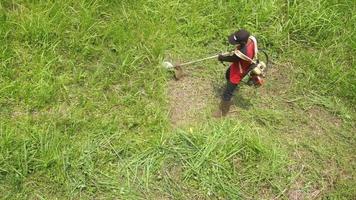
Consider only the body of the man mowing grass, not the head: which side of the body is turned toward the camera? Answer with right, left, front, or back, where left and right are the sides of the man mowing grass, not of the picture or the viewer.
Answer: left
